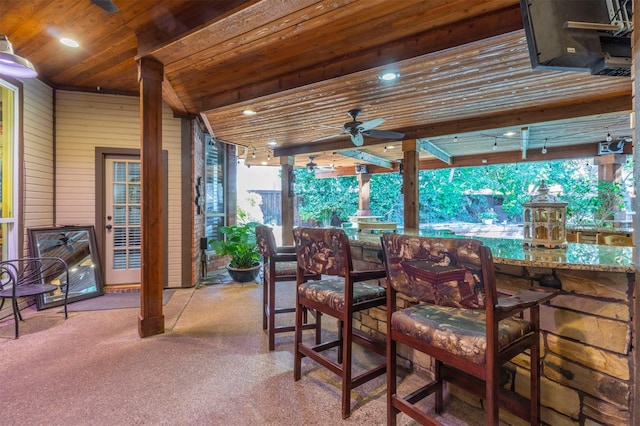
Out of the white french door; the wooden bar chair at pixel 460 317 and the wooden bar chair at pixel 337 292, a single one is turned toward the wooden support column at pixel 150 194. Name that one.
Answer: the white french door

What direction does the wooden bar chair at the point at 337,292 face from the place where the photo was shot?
facing away from the viewer and to the right of the viewer

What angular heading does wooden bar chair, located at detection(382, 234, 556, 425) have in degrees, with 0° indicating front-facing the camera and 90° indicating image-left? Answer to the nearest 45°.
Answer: approximately 225°

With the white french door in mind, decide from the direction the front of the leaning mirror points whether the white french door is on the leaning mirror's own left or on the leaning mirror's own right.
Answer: on the leaning mirror's own left

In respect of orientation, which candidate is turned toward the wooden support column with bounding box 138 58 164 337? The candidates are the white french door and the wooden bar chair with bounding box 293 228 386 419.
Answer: the white french door

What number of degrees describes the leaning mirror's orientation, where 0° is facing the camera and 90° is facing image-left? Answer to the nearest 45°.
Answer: approximately 315°

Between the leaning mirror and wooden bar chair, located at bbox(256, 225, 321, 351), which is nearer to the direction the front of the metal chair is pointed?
the wooden bar chair
